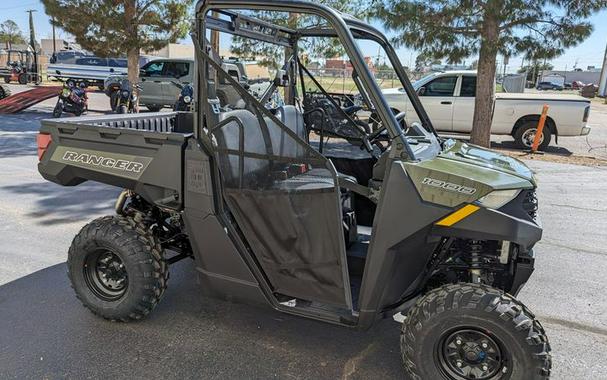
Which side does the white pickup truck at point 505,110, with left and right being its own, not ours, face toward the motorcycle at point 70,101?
front

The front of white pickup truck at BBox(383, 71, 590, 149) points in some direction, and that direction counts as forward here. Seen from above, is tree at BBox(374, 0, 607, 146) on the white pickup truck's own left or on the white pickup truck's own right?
on the white pickup truck's own left

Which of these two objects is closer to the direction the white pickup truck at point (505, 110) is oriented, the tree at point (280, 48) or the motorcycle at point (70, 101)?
the motorcycle

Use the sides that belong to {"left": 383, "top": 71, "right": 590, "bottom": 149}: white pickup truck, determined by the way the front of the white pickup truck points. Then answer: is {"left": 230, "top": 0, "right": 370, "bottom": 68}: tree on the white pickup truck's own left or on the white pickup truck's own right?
on the white pickup truck's own right

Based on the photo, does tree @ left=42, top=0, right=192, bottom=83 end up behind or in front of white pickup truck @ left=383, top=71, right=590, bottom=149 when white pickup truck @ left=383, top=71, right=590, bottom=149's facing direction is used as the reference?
in front

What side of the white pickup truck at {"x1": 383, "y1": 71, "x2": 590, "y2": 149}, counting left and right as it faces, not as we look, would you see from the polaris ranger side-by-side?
left

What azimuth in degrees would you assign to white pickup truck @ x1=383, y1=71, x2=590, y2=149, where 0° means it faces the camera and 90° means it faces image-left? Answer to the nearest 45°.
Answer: approximately 90°
